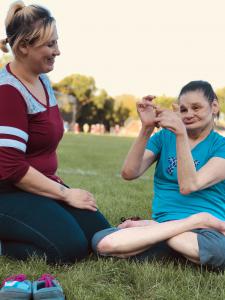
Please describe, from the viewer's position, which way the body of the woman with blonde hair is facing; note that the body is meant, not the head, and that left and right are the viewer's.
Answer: facing the viewer and to the right of the viewer

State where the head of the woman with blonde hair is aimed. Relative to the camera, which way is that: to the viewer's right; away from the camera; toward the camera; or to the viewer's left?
to the viewer's right
